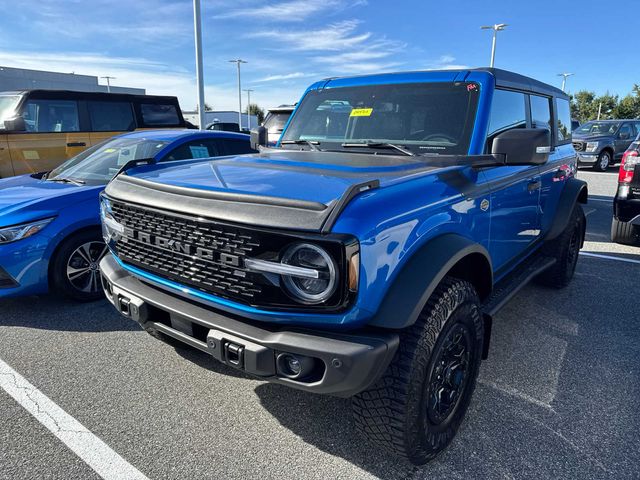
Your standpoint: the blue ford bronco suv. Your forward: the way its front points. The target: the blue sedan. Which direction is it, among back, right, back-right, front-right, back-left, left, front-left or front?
right

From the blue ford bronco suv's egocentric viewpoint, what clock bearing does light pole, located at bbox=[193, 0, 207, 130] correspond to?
The light pole is roughly at 4 o'clock from the blue ford bronco suv.

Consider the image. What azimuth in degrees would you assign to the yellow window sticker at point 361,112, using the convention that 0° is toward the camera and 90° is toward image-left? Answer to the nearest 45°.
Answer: approximately 45°

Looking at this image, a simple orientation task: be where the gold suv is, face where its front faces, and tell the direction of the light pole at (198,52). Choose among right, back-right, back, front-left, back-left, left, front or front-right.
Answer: back

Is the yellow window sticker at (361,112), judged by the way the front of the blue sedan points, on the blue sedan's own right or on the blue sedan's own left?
on the blue sedan's own left

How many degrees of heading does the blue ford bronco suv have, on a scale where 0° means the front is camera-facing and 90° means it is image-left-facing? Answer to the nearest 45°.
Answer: approximately 45°

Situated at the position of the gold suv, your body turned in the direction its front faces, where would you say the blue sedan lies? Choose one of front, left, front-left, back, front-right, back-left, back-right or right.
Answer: front-left

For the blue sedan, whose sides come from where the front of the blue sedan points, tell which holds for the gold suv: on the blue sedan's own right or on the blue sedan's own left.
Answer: on the blue sedan's own right

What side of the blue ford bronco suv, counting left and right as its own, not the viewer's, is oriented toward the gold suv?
right
